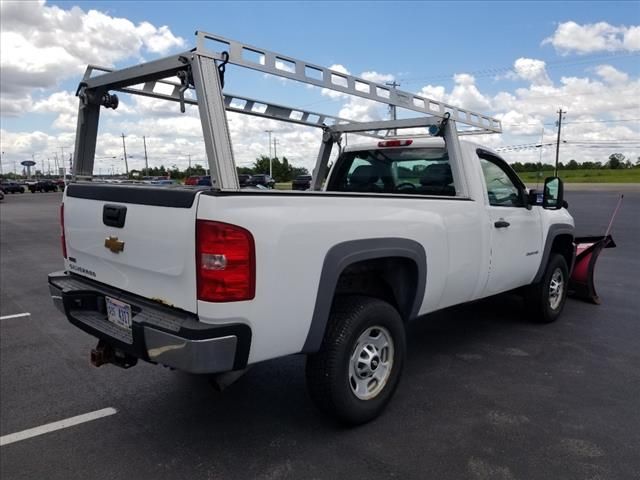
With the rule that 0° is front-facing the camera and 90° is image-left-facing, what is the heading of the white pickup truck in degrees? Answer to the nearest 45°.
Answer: approximately 225°
